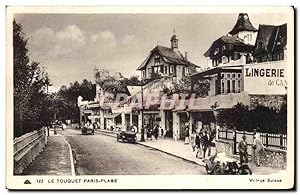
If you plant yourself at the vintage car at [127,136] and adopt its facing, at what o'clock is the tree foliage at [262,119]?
The tree foliage is roughly at 5 o'clock from the vintage car.
